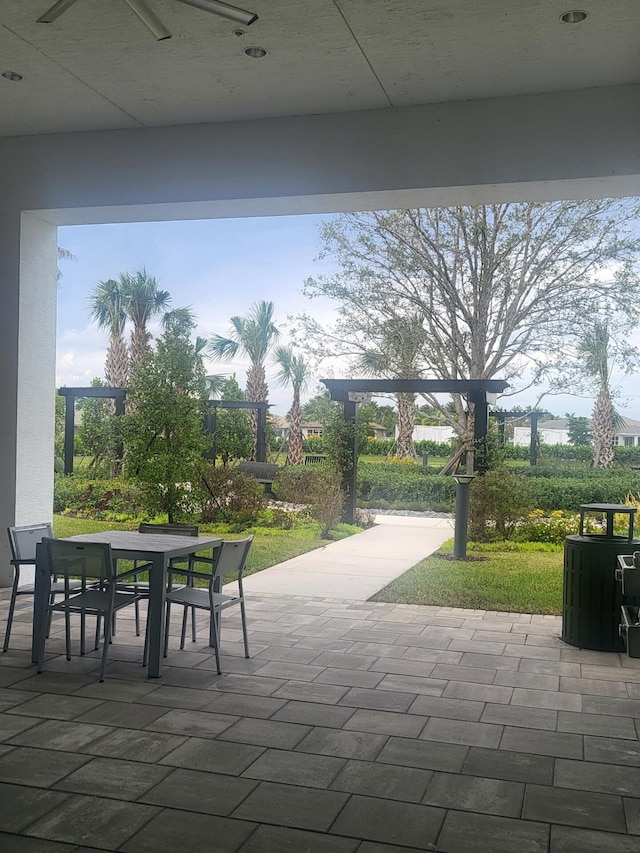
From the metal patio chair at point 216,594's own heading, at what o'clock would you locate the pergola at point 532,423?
The pergola is roughly at 3 o'clock from the metal patio chair.

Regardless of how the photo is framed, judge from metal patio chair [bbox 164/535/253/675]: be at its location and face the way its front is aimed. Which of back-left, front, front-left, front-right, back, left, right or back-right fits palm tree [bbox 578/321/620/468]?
right

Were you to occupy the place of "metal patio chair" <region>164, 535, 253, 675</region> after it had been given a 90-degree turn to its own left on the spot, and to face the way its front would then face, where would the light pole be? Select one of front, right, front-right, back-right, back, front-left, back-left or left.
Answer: back

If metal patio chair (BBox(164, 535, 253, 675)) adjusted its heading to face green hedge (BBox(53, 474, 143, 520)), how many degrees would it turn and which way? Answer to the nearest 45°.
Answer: approximately 45° to its right

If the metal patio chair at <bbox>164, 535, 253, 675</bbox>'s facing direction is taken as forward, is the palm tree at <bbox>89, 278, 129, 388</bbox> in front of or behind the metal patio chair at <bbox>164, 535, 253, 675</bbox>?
in front

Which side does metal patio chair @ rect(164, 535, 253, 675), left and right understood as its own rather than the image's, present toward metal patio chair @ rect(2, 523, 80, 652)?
front

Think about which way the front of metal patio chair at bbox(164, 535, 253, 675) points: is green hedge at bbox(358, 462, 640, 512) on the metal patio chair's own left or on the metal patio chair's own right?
on the metal patio chair's own right

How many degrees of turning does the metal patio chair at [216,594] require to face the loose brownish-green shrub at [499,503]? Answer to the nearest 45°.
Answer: approximately 90° to its right

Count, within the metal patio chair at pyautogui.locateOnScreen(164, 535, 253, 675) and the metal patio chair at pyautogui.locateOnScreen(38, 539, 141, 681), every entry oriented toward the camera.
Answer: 0

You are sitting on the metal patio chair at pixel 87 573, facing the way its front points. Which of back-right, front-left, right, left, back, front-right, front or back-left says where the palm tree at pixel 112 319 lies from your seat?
front-left

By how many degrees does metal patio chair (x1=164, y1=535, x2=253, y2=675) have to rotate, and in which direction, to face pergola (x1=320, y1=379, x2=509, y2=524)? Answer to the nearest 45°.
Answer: approximately 90° to its right

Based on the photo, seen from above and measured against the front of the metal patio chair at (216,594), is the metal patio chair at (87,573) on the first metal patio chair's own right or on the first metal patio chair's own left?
on the first metal patio chair's own left

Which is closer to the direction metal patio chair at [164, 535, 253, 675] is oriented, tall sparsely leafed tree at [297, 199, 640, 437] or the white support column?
the white support column

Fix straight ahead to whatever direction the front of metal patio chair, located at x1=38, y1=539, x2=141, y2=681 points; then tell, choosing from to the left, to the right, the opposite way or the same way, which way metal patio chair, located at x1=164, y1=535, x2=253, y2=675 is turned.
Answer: to the left

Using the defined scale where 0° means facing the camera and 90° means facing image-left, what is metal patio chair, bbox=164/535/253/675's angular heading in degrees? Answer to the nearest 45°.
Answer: approximately 135°

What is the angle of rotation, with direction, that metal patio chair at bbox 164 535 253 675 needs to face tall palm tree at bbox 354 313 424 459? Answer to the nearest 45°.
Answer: approximately 90° to its right

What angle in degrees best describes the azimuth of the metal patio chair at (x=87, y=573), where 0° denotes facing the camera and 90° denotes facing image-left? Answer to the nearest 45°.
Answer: approximately 225°

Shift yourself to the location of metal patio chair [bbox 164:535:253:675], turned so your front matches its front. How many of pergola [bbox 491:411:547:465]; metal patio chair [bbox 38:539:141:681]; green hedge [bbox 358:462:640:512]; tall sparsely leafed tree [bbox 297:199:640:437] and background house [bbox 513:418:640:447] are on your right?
4

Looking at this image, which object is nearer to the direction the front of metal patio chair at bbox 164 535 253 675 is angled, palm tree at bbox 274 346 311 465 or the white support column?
the white support column

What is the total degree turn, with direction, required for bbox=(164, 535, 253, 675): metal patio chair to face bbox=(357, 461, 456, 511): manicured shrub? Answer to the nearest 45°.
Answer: approximately 90° to its right
